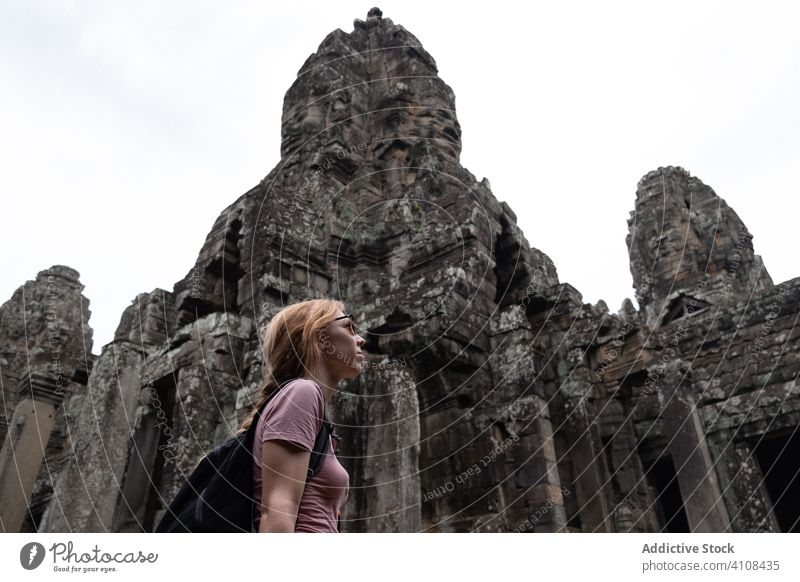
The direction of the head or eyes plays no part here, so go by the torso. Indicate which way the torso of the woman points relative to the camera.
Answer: to the viewer's right

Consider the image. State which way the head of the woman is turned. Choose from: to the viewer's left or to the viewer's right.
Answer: to the viewer's right

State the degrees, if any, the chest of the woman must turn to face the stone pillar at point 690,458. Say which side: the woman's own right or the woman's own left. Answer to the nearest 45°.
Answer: approximately 45° to the woman's own left

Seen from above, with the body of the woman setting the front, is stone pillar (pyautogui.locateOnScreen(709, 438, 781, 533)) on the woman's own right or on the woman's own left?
on the woman's own left

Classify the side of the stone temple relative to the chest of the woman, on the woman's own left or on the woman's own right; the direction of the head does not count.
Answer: on the woman's own left

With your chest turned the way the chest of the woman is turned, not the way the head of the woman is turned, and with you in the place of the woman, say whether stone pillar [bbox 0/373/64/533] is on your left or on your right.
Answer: on your left
